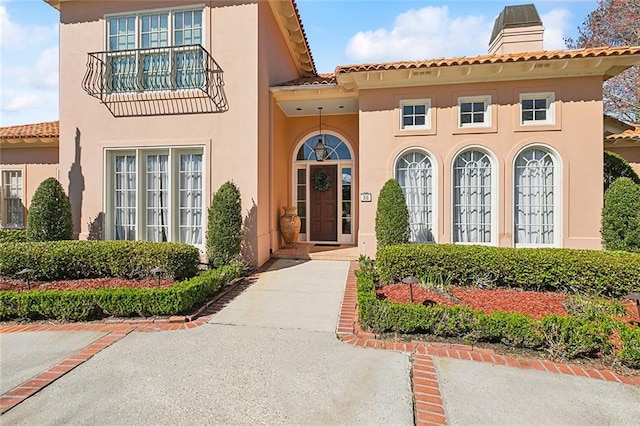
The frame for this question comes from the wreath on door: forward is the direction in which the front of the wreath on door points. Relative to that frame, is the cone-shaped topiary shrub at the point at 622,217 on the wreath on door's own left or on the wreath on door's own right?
on the wreath on door's own left

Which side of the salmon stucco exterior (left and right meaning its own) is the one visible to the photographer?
front

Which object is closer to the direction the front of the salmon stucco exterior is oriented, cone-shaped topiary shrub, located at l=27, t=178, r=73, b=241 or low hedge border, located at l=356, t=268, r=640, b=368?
the low hedge border

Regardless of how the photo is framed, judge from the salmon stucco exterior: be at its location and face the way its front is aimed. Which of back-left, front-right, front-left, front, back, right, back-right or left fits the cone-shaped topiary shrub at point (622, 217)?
left

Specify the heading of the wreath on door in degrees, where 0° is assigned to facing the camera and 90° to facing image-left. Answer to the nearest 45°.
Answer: approximately 0°
